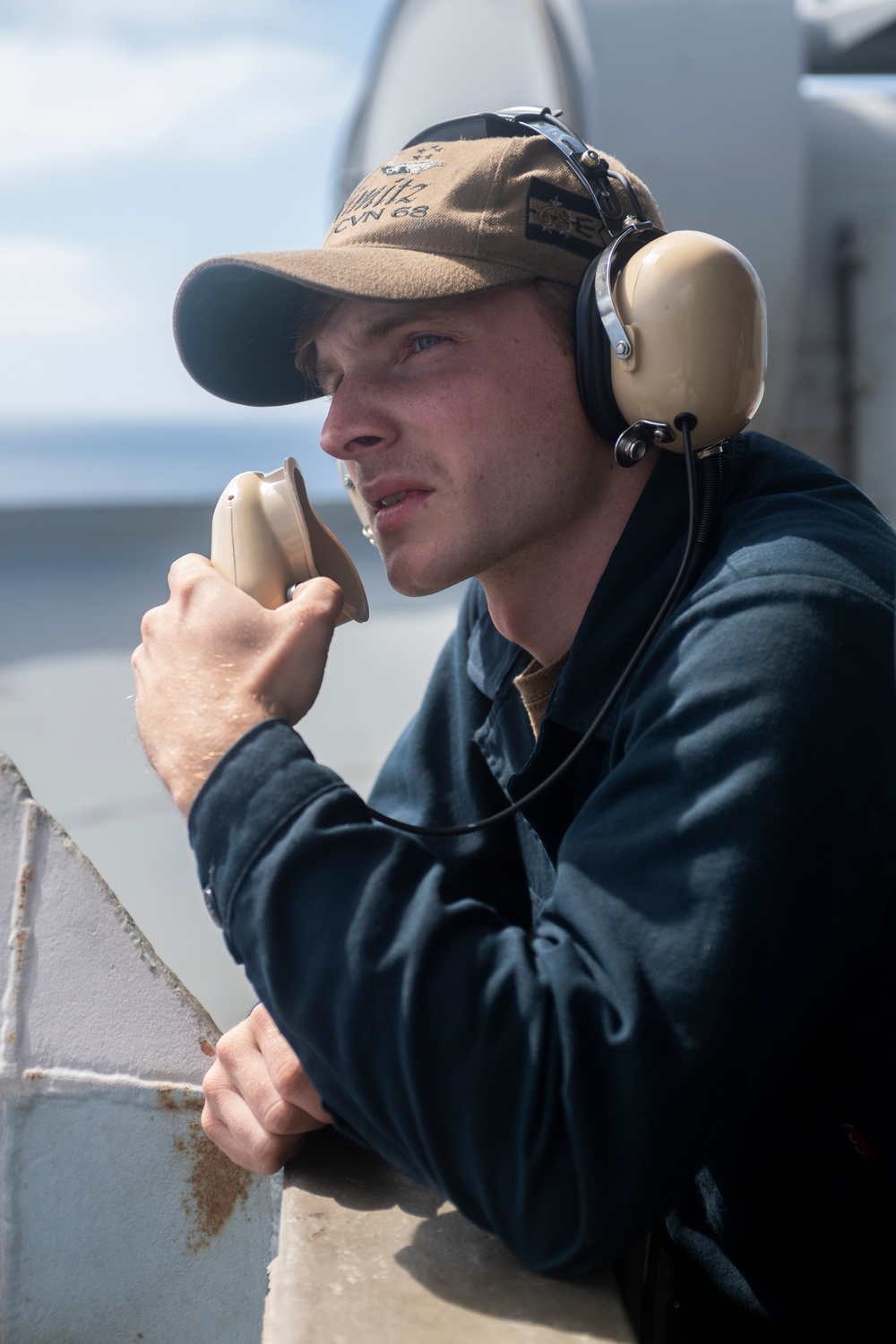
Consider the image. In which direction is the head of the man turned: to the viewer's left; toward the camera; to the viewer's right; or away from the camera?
to the viewer's left

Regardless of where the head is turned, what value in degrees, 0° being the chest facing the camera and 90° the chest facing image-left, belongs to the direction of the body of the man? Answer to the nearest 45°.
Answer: approximately 45°
